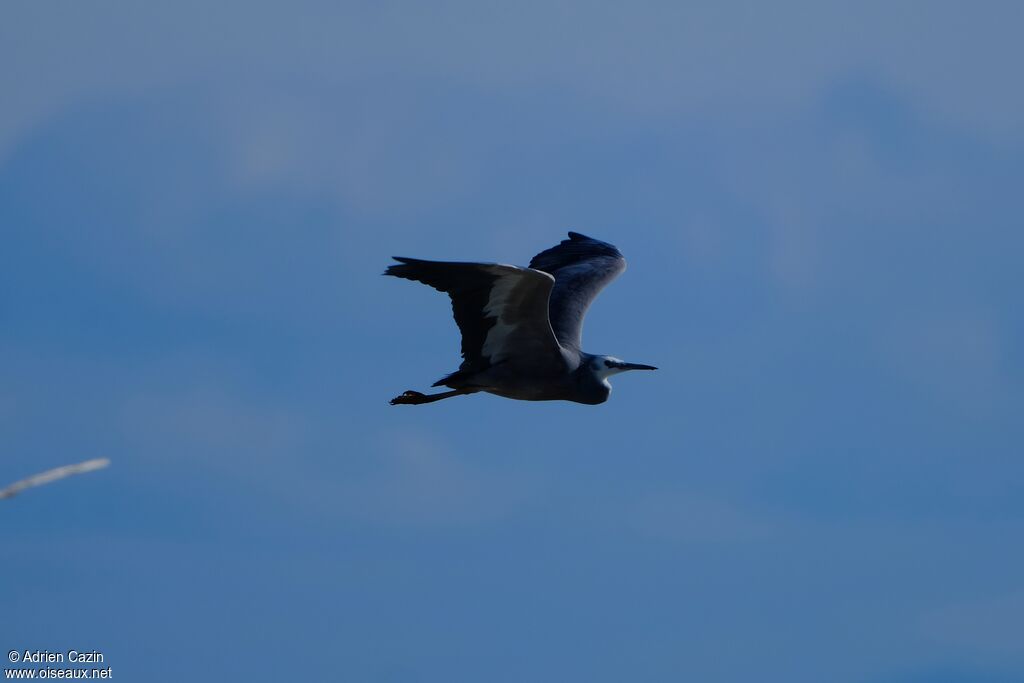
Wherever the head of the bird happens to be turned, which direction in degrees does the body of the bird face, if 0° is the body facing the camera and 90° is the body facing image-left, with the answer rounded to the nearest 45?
approximately 270°
